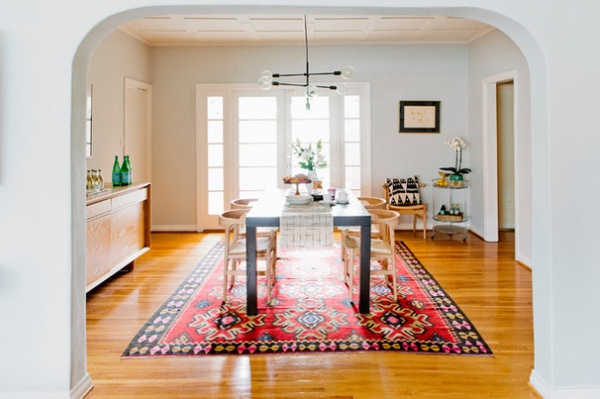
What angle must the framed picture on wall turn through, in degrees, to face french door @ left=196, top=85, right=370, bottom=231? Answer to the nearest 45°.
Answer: approximately 90° to its right

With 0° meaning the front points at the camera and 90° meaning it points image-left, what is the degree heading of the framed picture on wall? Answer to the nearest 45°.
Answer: approximately 0°

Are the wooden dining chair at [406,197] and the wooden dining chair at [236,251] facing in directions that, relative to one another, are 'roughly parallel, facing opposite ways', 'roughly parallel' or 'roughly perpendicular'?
roughly perpendicular

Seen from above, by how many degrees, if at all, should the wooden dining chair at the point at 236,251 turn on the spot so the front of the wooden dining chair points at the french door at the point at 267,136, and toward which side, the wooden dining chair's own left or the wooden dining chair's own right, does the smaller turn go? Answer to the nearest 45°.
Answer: approximately 90° to the wooden dining chair's own left

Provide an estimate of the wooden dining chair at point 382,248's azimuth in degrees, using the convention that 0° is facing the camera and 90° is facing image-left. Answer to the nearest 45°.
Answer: approximately 90°

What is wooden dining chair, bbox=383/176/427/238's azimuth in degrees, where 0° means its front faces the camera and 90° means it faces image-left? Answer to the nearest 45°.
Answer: approximately 0°

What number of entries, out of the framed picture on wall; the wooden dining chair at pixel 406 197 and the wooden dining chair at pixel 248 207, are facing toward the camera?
2

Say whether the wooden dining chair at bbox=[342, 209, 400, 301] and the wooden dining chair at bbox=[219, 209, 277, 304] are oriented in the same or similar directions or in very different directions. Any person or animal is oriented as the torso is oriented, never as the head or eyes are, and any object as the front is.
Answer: very different directions

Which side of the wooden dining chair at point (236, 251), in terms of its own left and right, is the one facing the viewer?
right

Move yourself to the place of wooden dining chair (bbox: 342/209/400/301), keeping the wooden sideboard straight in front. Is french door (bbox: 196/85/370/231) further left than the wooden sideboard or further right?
right
